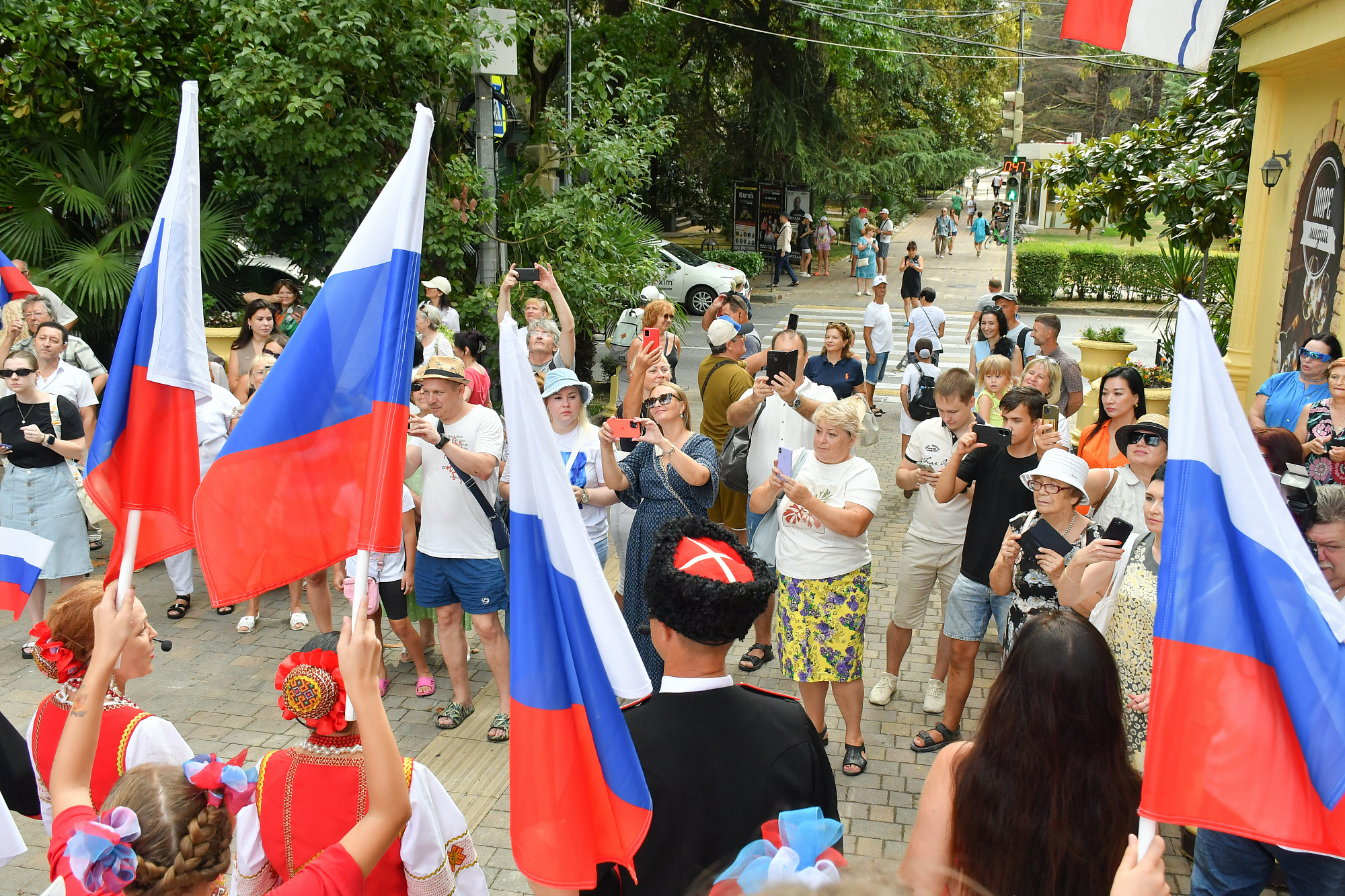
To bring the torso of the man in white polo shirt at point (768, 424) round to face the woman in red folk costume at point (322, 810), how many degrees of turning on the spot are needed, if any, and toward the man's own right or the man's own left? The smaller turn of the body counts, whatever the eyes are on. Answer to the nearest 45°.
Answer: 0° — they already face them

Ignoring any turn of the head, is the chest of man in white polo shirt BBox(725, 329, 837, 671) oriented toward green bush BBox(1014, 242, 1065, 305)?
no

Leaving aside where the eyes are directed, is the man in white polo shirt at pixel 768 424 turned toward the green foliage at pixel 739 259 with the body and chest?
no

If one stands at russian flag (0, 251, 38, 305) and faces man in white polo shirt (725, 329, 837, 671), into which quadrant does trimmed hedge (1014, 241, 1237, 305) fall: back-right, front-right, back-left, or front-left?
front-left

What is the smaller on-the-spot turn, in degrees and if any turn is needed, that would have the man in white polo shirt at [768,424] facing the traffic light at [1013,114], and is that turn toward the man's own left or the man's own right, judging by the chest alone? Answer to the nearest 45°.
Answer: approximately 180°

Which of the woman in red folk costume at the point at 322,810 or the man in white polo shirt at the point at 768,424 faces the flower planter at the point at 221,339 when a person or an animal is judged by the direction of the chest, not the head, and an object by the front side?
the woman in red folk costume

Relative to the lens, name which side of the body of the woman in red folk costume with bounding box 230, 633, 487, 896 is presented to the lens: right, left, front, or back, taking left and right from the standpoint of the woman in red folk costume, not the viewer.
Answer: back

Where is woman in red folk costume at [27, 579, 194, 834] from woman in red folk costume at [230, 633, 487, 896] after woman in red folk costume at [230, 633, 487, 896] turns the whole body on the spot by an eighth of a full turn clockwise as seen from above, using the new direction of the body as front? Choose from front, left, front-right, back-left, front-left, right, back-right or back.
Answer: left

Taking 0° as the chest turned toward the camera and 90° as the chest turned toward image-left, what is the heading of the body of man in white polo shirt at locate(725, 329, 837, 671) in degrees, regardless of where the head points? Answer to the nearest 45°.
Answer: approximately 0°

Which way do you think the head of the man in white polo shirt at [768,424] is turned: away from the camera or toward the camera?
toward the camera

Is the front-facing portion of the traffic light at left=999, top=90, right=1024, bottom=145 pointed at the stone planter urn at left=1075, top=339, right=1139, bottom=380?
no
